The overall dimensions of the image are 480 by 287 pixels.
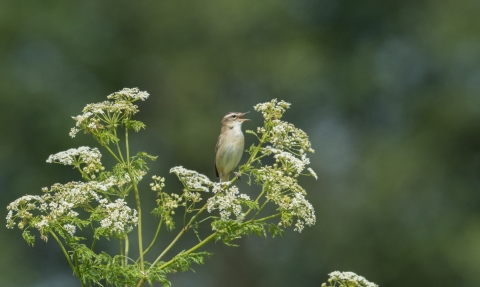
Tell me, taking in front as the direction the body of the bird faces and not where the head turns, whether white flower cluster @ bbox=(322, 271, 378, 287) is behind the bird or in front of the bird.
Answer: in front

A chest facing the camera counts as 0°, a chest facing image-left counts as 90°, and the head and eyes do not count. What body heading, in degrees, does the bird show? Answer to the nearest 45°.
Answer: approximately 315°
